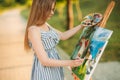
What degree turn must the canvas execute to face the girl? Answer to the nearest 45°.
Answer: approximately 45° to its right

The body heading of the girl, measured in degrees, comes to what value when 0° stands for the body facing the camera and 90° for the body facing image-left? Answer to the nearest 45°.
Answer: approximately 315°

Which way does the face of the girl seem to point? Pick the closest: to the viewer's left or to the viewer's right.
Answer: to the viewer's right

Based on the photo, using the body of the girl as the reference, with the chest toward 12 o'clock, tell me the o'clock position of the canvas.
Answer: The canvas is roughly at 11 o'clock from the girl.

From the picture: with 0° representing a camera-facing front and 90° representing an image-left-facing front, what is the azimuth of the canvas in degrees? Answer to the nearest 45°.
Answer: approximately 45°
